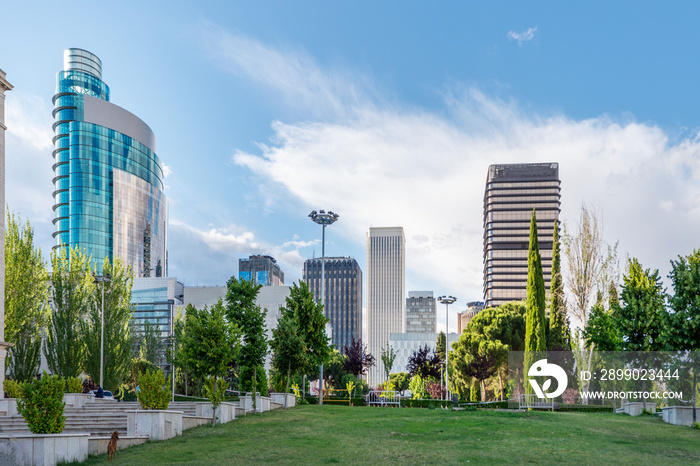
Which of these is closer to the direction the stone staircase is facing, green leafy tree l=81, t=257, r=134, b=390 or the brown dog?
the brown dog

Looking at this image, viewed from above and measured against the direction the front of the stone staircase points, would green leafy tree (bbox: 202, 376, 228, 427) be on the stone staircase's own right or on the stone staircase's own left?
on the stone staircase's own left

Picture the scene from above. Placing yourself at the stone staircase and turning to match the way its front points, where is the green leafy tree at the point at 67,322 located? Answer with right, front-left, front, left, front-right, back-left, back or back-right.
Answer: back

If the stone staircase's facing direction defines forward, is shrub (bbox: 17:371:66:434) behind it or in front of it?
in front

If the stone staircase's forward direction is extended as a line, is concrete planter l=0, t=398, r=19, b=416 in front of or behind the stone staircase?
behind

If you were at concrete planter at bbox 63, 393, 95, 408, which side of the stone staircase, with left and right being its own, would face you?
back

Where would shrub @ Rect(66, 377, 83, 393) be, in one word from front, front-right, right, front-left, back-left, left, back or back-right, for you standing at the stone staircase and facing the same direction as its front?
back

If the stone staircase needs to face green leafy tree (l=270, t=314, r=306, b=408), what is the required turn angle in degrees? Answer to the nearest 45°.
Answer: approximately 135° to its left

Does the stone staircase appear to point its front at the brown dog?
yes

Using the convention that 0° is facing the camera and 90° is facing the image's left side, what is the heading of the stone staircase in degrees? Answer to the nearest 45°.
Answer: approximately 0°

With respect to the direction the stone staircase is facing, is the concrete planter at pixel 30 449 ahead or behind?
ahead
